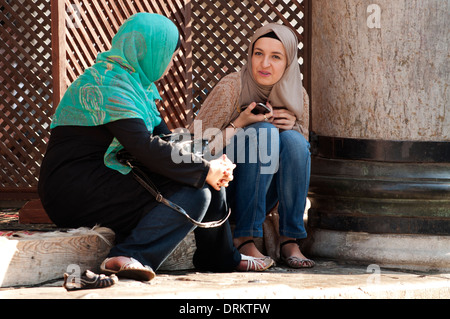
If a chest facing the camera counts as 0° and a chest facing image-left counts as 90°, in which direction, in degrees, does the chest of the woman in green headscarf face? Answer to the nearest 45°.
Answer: approximately 270°

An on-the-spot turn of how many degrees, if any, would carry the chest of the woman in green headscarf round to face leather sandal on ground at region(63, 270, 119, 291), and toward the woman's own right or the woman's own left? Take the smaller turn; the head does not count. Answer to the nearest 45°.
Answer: approximately 90° to the woman's own right

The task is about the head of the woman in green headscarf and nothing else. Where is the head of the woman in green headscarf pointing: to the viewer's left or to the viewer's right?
to the viewer's right

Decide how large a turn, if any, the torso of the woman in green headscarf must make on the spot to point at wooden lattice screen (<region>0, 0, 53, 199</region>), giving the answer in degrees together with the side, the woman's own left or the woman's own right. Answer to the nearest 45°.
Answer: approximately 90° to the woman's own left
